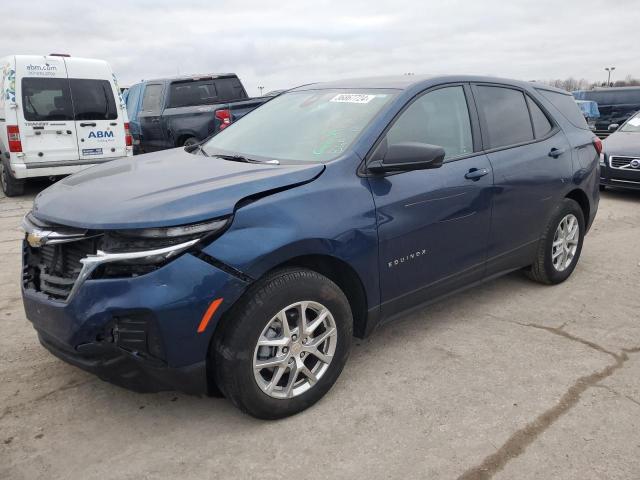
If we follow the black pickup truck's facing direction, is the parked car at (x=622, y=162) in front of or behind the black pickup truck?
behind

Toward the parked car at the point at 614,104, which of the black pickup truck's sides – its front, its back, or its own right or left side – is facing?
right

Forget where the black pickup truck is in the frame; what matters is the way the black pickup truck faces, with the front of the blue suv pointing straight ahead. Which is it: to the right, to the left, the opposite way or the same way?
to the right

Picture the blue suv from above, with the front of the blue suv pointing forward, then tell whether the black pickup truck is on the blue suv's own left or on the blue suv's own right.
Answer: on the blue suv's own right

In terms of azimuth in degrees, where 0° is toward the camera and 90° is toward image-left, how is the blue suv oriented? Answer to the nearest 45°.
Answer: approximately 45°

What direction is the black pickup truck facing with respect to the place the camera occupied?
facing away from the viewer and to the left of the viewer
